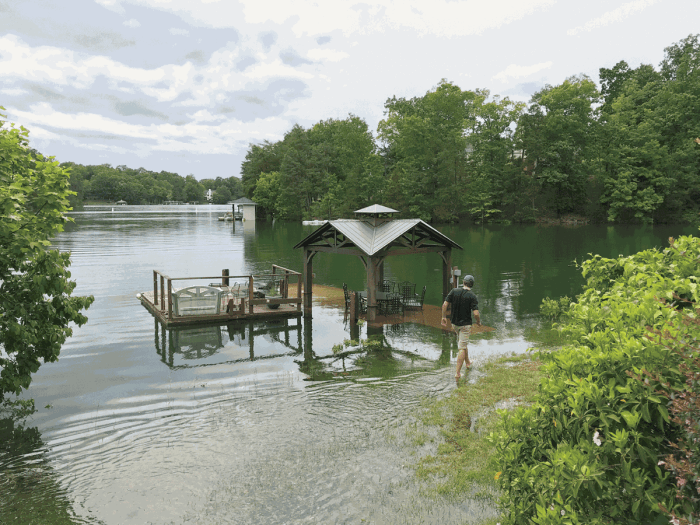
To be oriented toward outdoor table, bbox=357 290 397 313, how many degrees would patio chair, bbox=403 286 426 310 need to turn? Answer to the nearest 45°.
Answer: approximately 45° to its left

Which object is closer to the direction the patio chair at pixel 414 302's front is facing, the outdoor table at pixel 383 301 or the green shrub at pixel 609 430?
the outdoor table

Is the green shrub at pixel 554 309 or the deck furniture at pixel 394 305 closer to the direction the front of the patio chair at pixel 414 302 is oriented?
the deck furniture

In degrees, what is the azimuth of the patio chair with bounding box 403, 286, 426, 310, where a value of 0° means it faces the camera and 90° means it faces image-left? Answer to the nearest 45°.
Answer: approximately 90°

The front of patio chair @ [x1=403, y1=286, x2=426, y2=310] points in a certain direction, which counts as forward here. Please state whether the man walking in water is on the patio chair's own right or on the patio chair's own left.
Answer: on the patio chair's own left

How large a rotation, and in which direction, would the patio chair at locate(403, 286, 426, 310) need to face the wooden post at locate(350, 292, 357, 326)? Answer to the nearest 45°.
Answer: approximately 45° to its left

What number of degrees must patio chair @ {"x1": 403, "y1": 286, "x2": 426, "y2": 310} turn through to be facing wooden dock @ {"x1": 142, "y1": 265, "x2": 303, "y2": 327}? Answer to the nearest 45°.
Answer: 0° — it already faces it

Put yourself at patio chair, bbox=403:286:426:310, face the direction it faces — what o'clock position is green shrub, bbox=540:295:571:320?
The green shrub is roughly at 6 o'clock from the patio chair.

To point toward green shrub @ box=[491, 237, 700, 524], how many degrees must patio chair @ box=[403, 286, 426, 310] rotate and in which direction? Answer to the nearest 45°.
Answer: approximately 90° to its left
